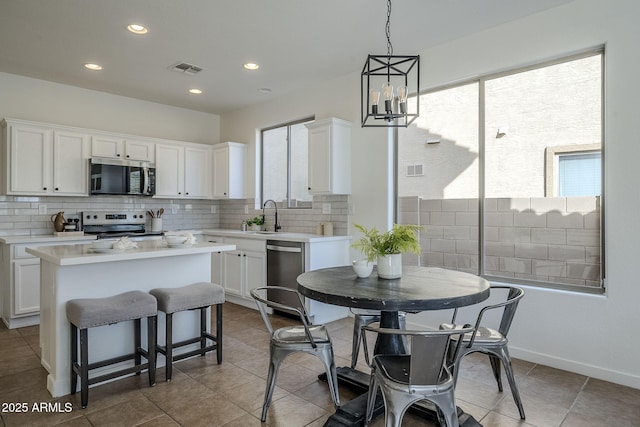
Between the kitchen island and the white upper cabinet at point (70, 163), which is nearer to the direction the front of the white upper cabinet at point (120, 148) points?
the kitchen island

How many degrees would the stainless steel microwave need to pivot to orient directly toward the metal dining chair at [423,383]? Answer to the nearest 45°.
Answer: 0° — it already faces it

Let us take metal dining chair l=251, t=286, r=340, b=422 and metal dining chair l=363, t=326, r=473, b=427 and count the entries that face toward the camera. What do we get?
0

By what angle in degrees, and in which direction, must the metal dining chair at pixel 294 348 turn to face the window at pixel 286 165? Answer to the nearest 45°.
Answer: approximately 90° to its left

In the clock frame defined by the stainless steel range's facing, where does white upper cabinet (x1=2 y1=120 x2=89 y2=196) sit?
The white upper cabinet is roughly at 2 o'clock from the stainless steel range.

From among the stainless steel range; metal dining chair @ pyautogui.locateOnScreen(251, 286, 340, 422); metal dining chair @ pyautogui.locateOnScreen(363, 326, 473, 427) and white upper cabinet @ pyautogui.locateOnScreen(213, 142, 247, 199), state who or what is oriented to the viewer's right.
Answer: metal dining chair @ pyautogui.locateOnScreen(251, 286, 340, 422)

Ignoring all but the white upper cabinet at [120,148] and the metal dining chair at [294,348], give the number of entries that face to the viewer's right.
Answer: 1

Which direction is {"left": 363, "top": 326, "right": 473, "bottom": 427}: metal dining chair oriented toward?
away from the camera

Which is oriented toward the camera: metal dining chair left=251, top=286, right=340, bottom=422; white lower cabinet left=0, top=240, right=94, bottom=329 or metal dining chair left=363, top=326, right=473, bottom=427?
the white lower cabinet

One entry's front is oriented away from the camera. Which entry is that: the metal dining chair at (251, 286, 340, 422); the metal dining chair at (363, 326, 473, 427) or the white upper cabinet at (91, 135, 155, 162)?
the metal dining chair at (363, 326, 473, 427)
